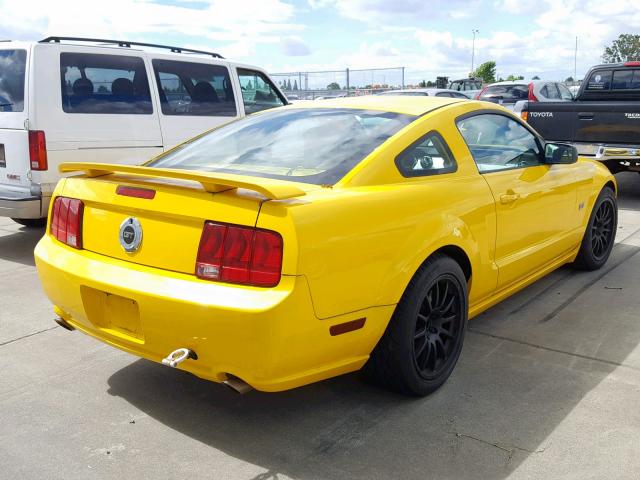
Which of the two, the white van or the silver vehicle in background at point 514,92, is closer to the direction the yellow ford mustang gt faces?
the silver vehicle in background

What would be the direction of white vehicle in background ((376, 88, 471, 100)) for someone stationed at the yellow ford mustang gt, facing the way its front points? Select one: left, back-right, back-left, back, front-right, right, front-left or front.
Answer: front-left

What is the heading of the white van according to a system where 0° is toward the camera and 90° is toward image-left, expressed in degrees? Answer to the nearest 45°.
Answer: approximately 225°

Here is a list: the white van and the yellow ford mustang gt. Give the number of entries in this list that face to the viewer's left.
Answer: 0

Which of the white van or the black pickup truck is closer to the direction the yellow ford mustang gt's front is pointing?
the black pickup truck

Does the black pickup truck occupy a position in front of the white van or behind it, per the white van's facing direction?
in front

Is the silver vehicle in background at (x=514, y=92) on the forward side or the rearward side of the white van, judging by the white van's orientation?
on the forward side

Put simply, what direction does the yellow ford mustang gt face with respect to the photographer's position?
facing away from the viewer and to the right of the viewer
